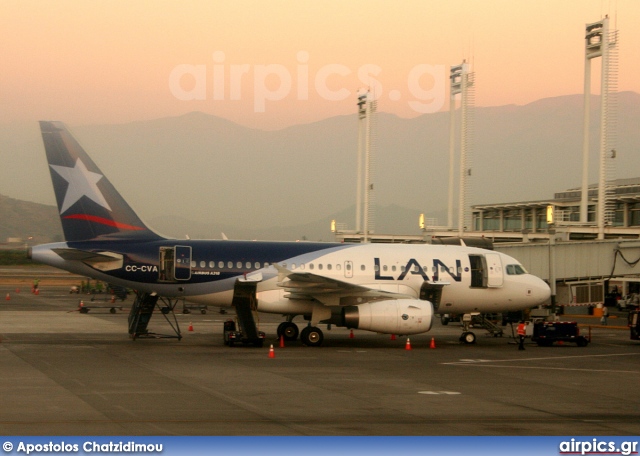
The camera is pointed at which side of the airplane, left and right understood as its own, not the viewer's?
right
